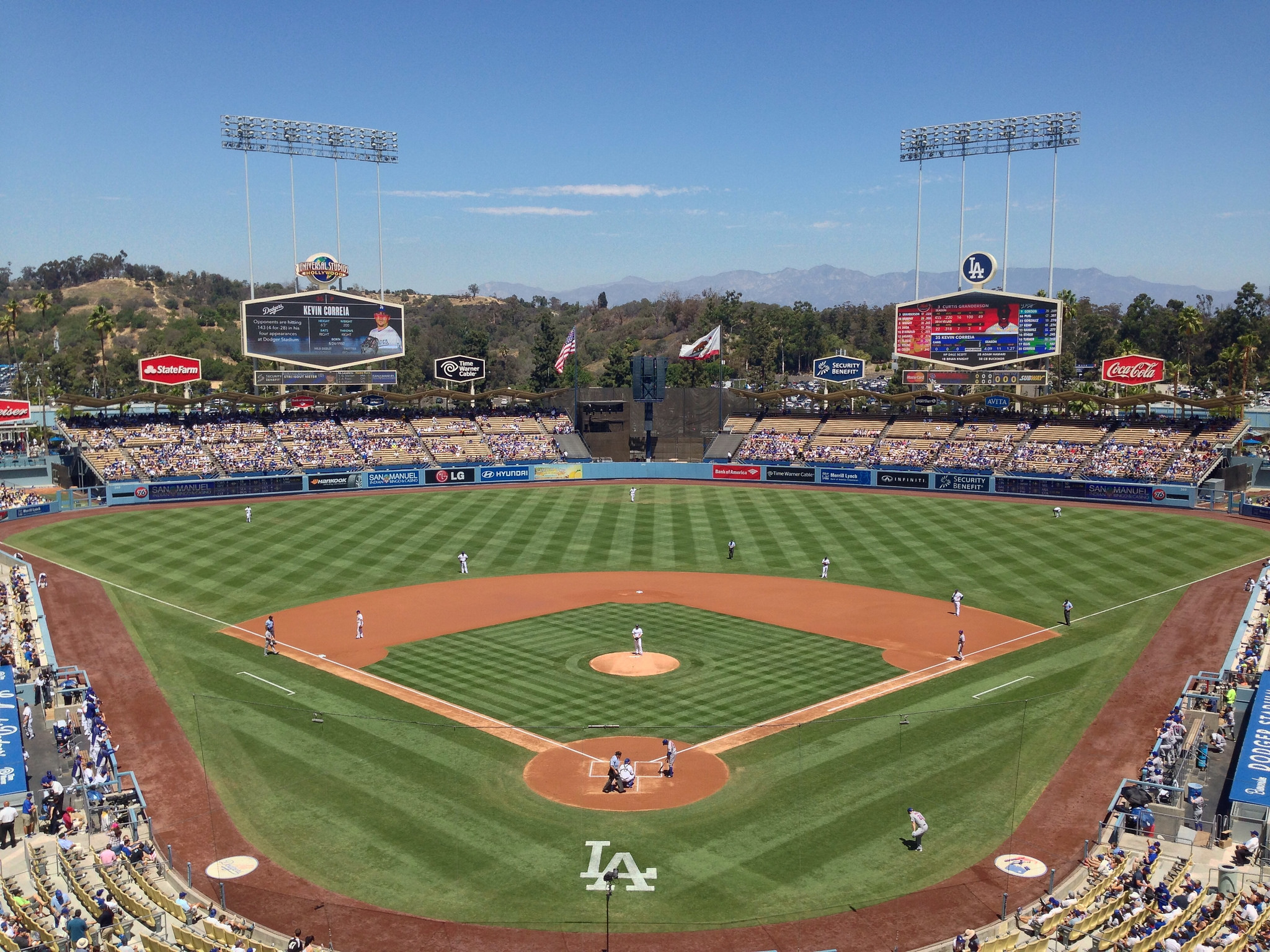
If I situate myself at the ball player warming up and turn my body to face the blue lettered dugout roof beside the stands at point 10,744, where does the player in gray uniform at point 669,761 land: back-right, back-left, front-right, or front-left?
front-right

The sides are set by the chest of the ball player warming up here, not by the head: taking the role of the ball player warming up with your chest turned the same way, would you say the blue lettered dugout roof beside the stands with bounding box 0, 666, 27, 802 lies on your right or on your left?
on your left

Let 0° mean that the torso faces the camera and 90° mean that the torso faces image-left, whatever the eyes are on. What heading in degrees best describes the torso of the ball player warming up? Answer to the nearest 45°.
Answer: approximately 135°

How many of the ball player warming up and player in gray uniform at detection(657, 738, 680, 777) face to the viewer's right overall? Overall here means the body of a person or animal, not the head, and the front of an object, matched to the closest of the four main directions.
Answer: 0

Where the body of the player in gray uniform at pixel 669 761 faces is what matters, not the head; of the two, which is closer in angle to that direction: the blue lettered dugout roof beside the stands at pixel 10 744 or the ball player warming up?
the blue lettered dugout roof beside the stands

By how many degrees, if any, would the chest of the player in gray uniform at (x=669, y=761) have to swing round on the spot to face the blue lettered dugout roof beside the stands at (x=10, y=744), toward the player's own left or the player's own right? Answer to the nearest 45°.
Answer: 0° — they already face it

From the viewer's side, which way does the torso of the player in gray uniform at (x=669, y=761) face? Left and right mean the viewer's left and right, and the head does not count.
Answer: facing to the left of the viewer

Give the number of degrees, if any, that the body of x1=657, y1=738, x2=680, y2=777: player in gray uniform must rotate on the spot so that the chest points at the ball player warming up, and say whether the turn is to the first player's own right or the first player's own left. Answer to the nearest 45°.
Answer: approximately 135° to the first player's own left
